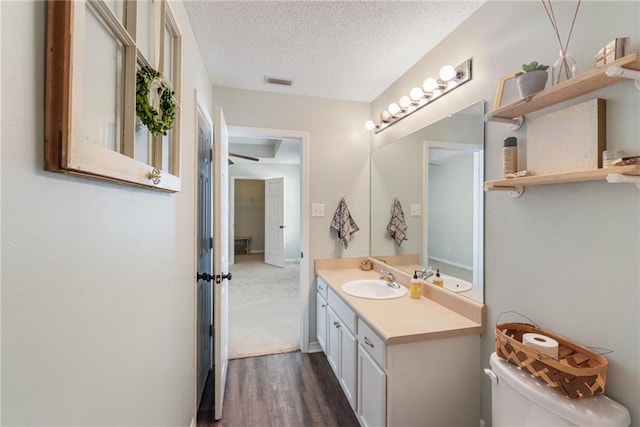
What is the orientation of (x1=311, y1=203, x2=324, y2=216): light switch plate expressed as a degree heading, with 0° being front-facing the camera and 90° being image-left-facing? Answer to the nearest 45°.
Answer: approximately 0°

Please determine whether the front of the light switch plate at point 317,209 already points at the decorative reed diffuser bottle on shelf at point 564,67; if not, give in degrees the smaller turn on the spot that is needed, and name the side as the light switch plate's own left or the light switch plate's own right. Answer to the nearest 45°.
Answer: approximately 45° to the light switch plate's own left

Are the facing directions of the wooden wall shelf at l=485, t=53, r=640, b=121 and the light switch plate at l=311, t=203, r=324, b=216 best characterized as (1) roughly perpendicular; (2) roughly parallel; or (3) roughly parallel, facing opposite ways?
roughly perpendicular

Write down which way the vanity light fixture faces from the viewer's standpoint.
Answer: facing the viewer and to the left of the viewer

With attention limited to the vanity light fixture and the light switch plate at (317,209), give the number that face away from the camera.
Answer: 0

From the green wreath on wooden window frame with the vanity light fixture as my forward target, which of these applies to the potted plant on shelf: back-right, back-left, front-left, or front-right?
front-right

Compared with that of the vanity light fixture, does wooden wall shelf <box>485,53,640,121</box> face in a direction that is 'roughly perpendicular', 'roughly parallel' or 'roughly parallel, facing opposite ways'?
roughly parallel

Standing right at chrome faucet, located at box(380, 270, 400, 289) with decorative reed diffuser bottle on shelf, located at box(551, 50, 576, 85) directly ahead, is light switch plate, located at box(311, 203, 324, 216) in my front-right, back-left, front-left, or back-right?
back-right

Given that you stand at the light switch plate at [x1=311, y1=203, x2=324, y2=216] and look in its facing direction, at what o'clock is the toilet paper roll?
The toilet paper roll is roughly at 11 o'clock from the light switch plate.

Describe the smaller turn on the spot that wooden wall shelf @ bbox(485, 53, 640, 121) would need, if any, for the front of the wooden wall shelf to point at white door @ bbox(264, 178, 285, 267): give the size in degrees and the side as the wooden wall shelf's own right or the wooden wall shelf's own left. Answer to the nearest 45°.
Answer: approximately 90° to the wooden wall shelf's own right

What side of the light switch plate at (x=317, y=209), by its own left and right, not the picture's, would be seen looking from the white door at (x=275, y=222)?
back

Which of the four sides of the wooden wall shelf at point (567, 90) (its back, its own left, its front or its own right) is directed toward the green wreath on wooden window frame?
front
